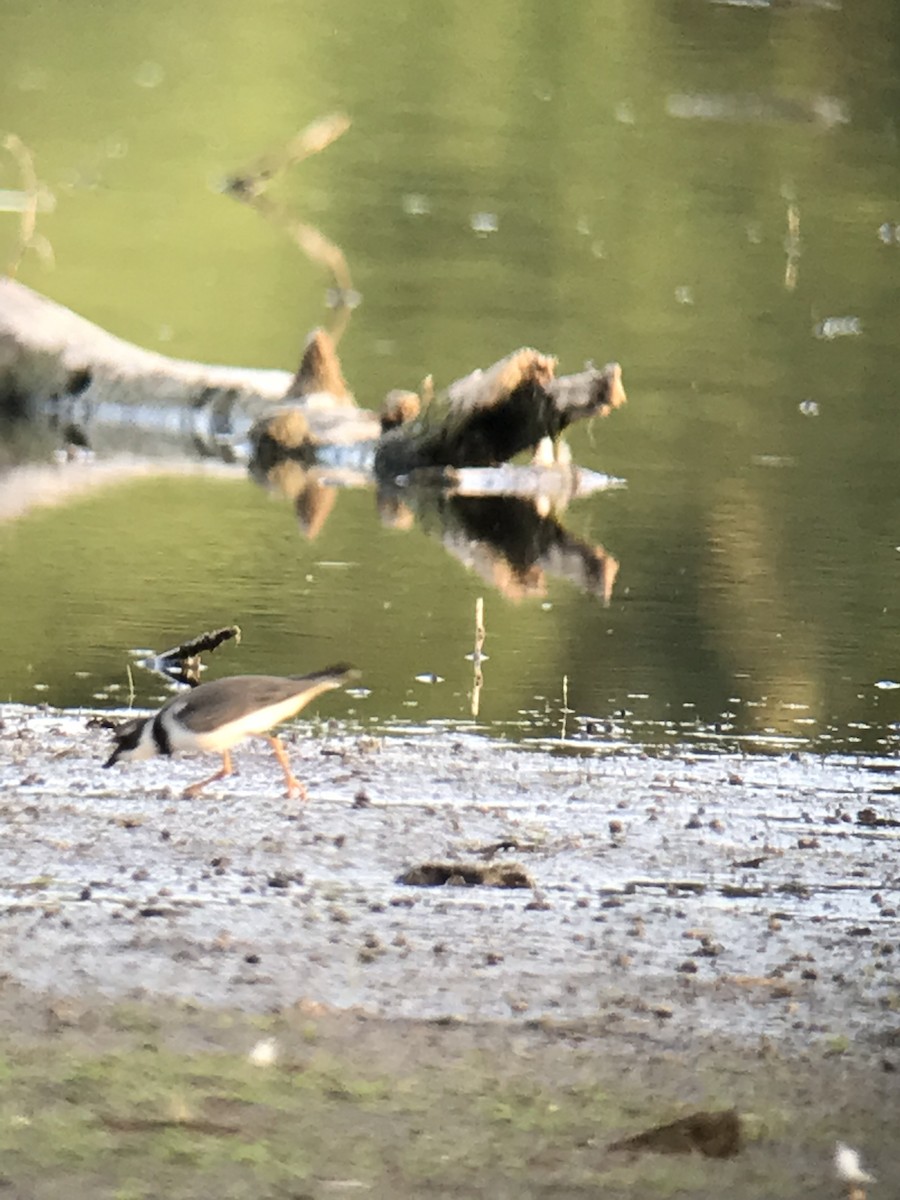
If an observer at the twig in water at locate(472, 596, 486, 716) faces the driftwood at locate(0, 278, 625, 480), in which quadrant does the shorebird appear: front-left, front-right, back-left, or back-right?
back-left

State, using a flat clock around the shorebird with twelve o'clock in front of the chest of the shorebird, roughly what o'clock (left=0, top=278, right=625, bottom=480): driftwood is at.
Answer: The driftwood is roughly at 3 o'clock from the shorebird.

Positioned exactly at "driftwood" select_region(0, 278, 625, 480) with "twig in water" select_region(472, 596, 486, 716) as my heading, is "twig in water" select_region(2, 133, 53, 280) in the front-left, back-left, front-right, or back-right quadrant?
back-right

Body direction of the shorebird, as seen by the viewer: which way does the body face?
to the viewer's left

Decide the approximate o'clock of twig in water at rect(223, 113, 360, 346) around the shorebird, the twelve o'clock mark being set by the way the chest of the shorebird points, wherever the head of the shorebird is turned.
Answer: The twig in water is roughly at 3 o'clock from the shorebird.

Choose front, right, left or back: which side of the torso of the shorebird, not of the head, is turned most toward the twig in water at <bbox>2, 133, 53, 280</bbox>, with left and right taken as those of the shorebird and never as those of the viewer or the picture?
right

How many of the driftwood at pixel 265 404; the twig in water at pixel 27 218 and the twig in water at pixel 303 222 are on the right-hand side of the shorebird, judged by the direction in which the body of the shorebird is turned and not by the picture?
3
